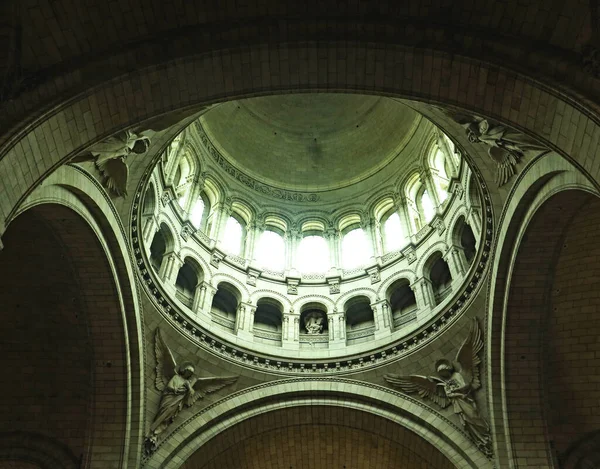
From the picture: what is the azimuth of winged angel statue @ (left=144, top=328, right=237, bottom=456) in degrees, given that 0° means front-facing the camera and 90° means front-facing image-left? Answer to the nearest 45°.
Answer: approximately 315°

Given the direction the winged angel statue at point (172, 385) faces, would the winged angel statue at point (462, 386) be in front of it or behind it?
in front

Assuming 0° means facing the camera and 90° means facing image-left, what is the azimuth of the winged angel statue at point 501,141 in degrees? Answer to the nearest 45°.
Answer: approximately 45°
